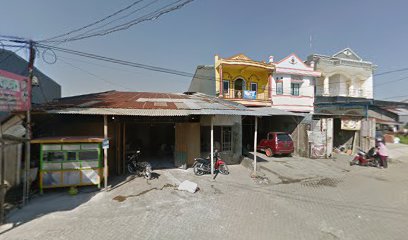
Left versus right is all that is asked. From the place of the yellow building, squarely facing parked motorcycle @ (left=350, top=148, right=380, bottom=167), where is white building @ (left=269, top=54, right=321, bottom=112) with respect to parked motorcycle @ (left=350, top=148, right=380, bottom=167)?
left

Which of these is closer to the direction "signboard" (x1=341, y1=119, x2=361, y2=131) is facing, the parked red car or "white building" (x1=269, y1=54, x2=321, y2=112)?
the parked red car

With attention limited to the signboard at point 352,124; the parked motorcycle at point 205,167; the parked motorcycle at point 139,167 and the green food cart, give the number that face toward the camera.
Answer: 2

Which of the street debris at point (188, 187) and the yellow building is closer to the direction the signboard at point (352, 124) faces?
the street debris

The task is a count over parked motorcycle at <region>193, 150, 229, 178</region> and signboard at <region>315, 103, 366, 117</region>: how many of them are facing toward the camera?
1

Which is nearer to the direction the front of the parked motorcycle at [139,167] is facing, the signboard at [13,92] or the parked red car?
the signboard

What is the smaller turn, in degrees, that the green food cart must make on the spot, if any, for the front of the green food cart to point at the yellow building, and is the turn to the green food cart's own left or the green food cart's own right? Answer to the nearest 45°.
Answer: approximately 90° to the green food cart's own left

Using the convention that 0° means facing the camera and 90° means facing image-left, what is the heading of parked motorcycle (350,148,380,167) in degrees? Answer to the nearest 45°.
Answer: approximately 90°
